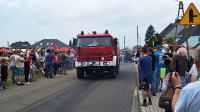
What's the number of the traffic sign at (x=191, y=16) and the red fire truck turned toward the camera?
2

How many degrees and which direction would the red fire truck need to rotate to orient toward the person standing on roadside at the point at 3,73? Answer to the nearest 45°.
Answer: approximately 45° to its right

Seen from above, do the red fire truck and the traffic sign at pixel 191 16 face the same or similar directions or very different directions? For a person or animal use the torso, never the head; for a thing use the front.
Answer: same or similar directions

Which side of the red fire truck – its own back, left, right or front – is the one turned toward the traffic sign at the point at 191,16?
front

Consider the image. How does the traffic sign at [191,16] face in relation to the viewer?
toward the camera

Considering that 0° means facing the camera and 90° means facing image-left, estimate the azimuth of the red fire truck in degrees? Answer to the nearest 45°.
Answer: approximately 0°
